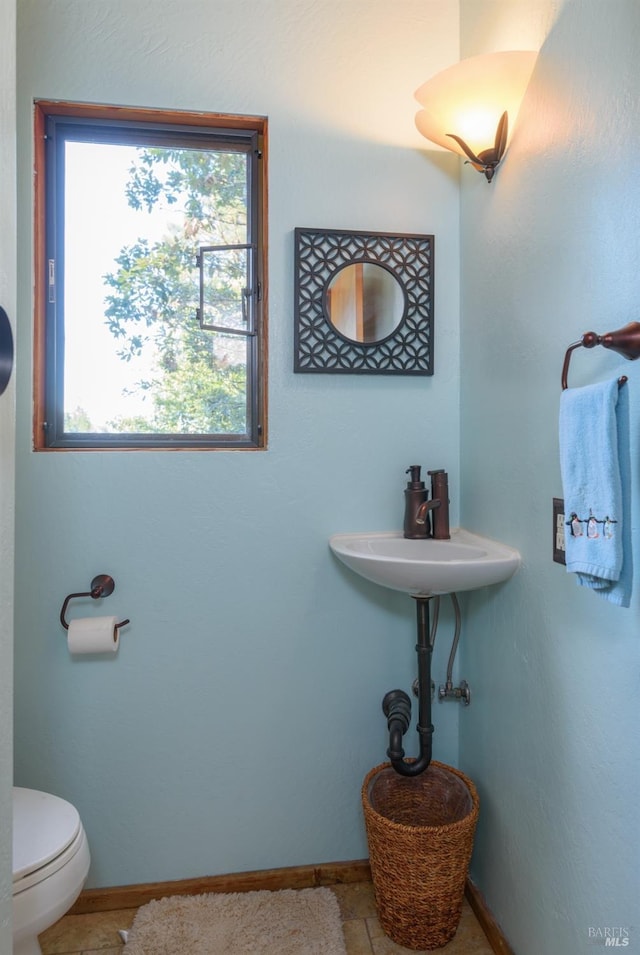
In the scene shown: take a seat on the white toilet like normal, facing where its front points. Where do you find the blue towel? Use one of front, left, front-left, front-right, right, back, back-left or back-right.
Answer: front-right

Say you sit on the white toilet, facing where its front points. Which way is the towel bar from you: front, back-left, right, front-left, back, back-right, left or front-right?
front-right

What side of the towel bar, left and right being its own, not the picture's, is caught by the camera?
left

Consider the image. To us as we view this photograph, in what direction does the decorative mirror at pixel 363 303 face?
facing the viewer

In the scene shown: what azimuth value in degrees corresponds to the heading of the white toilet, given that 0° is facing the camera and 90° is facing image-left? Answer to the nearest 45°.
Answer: approximately 270°

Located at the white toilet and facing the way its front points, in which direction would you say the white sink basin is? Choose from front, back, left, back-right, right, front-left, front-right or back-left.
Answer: front

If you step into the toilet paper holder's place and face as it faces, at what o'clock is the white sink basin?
The white sink basin is roughly at 10 o'clock from the toilet paper holder.

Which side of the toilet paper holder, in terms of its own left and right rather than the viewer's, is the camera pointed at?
front

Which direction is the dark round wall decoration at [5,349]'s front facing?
to the viewer's right

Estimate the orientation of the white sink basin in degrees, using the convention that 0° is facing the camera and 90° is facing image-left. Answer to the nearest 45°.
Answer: approximately 45°

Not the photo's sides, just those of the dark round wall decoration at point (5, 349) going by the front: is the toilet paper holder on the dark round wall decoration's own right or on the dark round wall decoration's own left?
on the dark round wall decoration's own left
